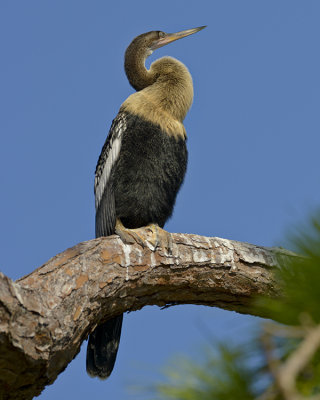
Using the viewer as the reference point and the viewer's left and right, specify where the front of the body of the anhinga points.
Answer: facing the viewer and to the right of the viewer
